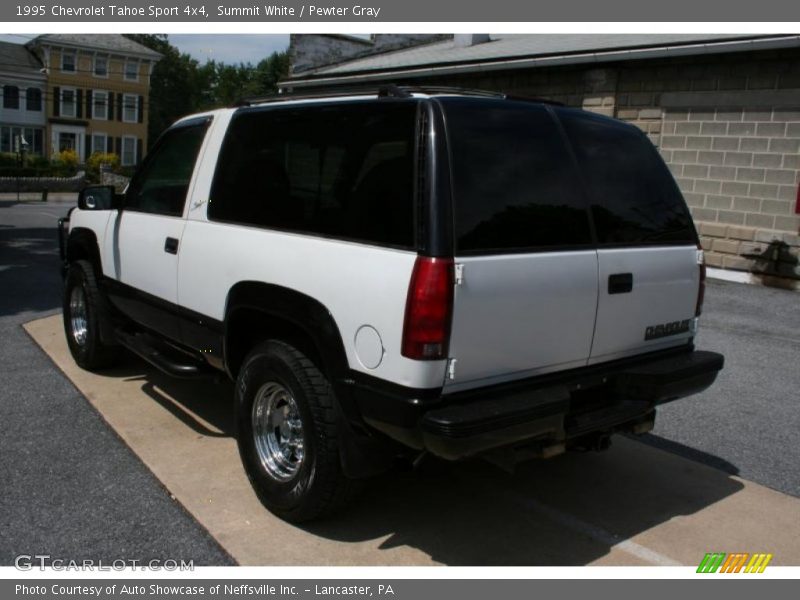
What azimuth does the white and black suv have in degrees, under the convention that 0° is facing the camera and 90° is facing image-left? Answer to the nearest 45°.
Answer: approximately 135°

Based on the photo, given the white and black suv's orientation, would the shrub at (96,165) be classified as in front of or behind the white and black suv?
in front

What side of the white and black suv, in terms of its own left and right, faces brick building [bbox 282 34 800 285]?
right

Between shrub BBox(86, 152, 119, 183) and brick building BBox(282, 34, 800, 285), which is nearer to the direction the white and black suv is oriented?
the shrub
